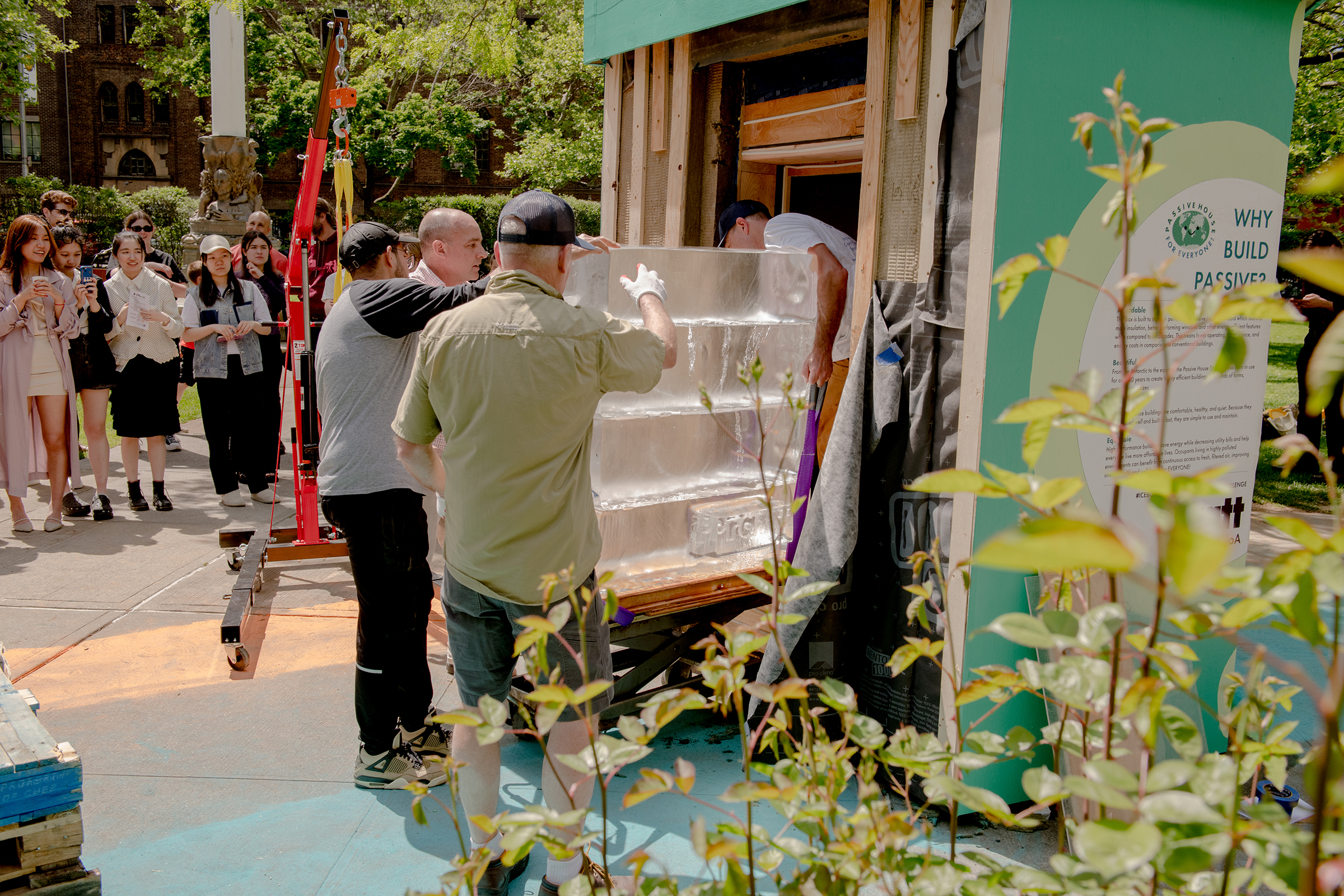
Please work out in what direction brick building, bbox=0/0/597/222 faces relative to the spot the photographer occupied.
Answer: facing the viewer

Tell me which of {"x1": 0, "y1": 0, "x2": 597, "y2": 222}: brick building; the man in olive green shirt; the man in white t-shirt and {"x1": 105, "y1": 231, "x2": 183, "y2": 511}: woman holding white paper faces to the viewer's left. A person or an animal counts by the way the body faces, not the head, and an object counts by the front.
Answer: the man in white t-shirt

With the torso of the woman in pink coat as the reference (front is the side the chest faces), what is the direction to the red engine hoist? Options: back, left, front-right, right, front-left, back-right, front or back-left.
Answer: front

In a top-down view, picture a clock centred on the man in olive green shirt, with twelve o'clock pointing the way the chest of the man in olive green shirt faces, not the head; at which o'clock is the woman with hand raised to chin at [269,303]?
The woman with hand raised to chin is roughly at 10 o'clock from the man in olive green shirt.

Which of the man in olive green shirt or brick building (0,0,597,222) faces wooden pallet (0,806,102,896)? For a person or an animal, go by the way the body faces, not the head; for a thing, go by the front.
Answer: the brick building

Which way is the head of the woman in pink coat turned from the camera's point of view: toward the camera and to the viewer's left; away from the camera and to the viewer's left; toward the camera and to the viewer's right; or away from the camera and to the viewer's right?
toward the camera and to the viewer's right

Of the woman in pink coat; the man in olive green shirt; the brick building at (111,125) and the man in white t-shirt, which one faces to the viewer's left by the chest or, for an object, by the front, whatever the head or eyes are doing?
the man in white t-shirt

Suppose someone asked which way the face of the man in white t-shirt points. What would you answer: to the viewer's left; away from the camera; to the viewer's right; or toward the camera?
to the viewer's left

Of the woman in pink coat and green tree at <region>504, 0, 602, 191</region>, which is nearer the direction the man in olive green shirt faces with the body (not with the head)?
the green tree

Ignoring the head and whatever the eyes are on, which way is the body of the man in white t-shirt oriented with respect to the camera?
to the viewer's left

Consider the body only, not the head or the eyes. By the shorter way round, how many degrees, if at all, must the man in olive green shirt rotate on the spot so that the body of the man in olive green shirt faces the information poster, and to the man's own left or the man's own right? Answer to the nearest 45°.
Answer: approximately 45° to the man's own right

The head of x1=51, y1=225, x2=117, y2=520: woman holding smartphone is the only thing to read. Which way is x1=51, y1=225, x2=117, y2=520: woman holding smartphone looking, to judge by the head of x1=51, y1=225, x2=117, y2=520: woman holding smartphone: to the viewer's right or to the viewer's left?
to the viewer's right

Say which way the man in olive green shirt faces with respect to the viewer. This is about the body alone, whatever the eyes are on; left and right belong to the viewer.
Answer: facing away from the viewer and to the right of the viewer

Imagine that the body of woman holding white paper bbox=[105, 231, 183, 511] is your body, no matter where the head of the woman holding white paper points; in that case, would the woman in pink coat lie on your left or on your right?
on your right
